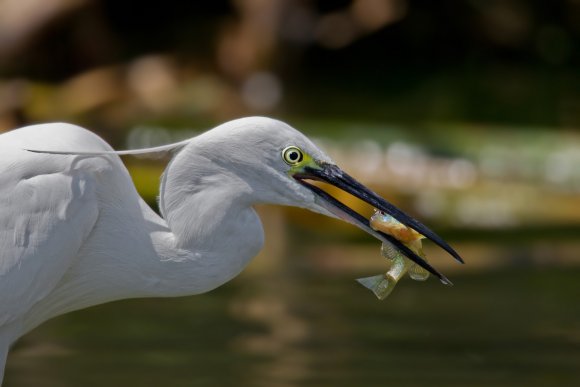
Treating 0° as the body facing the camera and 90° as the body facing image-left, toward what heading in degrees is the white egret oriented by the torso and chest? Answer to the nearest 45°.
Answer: approximately 270°
